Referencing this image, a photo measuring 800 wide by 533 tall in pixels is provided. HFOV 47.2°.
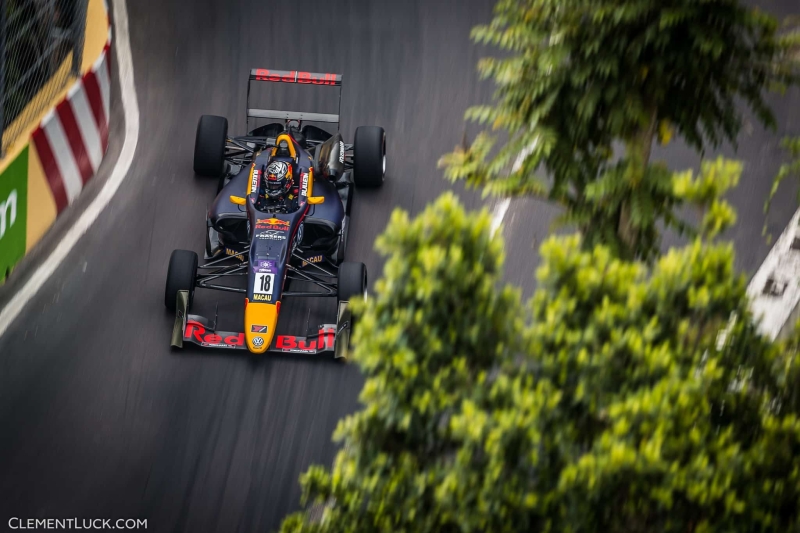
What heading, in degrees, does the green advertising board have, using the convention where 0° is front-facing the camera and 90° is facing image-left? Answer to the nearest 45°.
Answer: approximately 315°

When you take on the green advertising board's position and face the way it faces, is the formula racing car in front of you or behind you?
in front

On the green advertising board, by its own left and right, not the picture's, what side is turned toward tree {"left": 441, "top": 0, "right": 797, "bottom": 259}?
front

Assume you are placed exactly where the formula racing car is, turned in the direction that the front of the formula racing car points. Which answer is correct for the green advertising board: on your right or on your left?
on your right

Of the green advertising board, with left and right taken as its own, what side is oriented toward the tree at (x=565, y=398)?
front

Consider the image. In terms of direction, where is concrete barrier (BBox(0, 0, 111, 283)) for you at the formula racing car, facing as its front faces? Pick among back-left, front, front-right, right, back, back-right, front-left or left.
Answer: right

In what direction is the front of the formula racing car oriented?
toward the camera

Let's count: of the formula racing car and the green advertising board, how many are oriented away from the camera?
0
